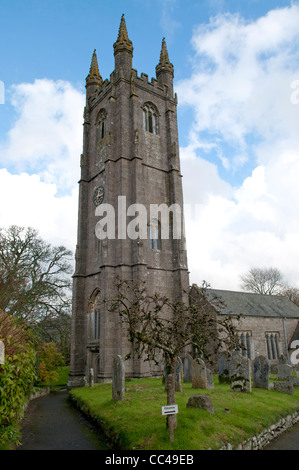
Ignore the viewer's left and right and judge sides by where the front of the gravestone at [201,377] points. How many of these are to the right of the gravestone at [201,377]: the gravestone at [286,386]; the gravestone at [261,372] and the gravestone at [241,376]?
0

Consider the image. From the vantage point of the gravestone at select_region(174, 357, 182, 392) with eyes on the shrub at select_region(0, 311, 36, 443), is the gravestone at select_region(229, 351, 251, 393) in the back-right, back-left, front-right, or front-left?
back-left

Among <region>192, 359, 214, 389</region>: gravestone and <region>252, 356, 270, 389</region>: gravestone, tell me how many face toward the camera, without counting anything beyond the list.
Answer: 2

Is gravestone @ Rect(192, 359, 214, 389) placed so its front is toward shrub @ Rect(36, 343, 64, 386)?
no

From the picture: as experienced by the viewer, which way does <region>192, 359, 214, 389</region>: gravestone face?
facing the viewer

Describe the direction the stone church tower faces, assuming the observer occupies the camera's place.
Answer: facing the viewer and to the left of the viewer

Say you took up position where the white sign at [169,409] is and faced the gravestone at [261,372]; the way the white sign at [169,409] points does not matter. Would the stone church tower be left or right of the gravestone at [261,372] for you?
left

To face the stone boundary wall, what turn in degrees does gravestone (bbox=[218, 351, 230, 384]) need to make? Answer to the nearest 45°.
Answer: approximately 45° to its left

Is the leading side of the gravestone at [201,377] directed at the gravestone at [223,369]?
no

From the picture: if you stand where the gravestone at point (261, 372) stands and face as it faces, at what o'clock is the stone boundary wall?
The stone boundary wall is roughly at 12 o'clock from the gravestone.

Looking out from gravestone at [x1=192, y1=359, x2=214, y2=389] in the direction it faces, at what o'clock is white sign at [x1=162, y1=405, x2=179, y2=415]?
The white sign is roughly at 12 o'clock from the gravestone.

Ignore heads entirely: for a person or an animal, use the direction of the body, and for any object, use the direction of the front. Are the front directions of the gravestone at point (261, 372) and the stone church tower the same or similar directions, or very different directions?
same or similar directions

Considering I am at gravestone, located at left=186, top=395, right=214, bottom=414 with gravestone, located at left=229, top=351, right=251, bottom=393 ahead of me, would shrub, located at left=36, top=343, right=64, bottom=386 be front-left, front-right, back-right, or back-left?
front-left

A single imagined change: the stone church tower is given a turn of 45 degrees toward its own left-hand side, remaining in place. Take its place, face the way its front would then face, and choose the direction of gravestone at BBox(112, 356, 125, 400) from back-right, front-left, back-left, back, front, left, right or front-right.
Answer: front

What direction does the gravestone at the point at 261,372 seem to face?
toward the camera
